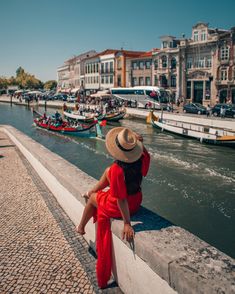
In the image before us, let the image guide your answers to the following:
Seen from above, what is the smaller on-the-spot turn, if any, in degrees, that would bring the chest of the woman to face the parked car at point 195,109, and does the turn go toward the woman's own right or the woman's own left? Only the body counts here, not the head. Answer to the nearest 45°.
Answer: approximately 45° to the woman's own right

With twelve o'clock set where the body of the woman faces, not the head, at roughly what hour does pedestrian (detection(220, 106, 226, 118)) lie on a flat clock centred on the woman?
The pedestrian is roughly at 2 o'clock from the woman.

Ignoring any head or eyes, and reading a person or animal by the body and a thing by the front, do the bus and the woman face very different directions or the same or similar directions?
very different directions

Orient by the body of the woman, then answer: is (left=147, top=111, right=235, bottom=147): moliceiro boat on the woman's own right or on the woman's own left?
on the woman's own right

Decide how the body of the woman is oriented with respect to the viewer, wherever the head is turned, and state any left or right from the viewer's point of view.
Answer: facing away from the viewer and to the left of the viewer

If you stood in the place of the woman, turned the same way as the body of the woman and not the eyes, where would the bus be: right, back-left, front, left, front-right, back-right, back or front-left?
front-right

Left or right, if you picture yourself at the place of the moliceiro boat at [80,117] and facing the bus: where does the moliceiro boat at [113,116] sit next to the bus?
right
